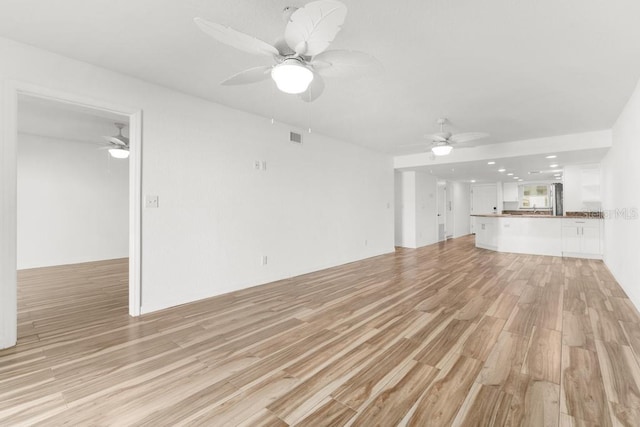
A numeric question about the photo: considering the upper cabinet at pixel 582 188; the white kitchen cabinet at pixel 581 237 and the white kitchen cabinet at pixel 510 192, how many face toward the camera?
3

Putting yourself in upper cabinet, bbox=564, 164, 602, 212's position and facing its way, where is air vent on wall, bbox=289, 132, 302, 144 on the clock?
The air vent on wall is roughly at 1 o'clock from the upper cabinet.

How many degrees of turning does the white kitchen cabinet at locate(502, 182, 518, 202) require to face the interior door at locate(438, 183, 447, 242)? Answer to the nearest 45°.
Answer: approximately 45° to its right

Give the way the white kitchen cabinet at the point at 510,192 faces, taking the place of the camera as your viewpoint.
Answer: facing the viewer

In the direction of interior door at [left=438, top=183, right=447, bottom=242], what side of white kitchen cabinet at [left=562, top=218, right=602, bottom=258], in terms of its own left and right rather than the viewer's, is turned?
right

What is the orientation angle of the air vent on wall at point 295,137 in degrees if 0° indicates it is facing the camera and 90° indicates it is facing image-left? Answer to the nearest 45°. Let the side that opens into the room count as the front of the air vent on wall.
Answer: approximately 315°

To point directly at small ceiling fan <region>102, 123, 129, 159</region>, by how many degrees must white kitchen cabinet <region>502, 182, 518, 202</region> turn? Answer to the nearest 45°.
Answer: approximately 45° to its right

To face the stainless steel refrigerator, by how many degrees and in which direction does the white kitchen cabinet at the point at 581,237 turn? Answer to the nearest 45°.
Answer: approximately 180°

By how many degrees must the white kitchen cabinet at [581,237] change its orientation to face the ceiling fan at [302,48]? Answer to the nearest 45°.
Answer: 0° — it already faces it

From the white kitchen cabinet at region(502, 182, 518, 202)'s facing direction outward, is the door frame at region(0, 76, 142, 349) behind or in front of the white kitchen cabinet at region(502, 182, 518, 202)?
in front

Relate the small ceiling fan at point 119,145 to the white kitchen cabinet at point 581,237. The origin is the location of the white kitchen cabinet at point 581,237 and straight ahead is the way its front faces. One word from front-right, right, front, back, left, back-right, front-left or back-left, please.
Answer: front-right

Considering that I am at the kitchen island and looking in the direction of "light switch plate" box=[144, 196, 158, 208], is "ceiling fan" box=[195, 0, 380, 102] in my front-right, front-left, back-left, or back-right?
front-left

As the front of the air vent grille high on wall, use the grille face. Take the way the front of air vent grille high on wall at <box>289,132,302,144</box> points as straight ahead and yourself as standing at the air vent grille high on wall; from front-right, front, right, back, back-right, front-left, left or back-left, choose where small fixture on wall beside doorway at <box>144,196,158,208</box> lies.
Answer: right

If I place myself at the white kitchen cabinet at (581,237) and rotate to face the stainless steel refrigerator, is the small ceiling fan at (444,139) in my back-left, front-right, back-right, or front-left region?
back-left

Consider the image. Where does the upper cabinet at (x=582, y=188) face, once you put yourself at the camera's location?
facing the viewer

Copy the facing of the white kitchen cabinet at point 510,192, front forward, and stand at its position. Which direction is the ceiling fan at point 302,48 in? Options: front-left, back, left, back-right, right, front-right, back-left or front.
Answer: front
